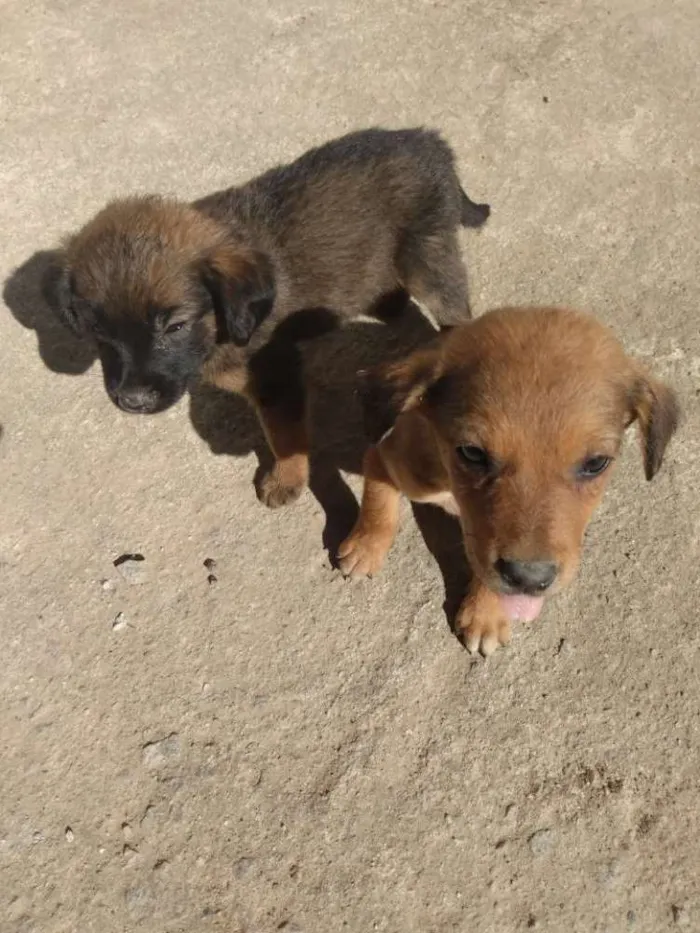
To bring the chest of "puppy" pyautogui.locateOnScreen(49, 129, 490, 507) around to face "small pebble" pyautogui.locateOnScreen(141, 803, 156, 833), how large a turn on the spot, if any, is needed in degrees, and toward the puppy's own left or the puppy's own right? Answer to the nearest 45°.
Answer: approximately 45° to the puppy's own left

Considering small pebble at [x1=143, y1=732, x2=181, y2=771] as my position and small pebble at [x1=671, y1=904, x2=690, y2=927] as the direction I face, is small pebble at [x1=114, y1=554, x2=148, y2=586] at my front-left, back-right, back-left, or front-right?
back-left

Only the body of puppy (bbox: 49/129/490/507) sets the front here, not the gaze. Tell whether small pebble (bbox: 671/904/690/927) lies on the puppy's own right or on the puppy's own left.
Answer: on the puppy's own left

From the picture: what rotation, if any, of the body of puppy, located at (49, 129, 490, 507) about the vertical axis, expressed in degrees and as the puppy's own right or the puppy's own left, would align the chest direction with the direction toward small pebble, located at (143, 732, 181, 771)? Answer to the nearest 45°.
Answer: approximately 45° to the puppy's own left

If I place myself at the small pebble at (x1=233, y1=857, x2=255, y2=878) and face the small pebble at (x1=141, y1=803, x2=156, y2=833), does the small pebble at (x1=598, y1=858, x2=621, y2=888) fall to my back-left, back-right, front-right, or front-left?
back-right

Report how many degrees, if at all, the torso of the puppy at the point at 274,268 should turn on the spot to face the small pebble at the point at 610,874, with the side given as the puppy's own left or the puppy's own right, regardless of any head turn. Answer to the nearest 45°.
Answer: approximately 90° to the puppy's own left

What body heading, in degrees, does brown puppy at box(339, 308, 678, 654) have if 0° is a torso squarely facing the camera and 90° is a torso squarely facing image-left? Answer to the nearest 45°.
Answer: approximately 0°
